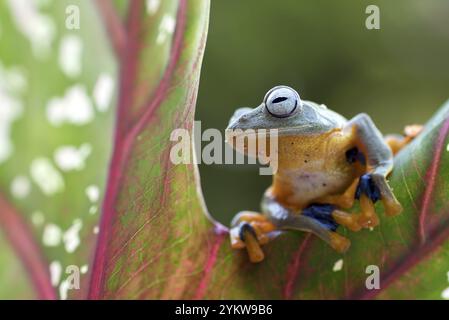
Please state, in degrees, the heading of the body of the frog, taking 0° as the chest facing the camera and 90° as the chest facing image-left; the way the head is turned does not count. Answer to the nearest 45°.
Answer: approximately 90°
